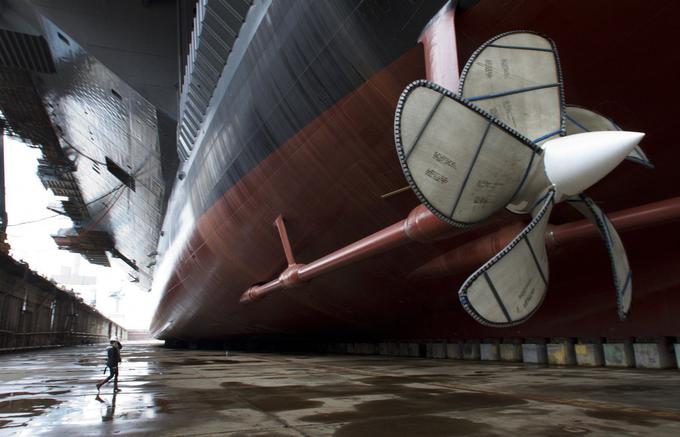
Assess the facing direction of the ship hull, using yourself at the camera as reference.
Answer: facing away from the viewer and to the left of the viewer

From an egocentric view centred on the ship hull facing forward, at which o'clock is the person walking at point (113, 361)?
The person walking is roughly at 10 o'clock from the ship hull.
